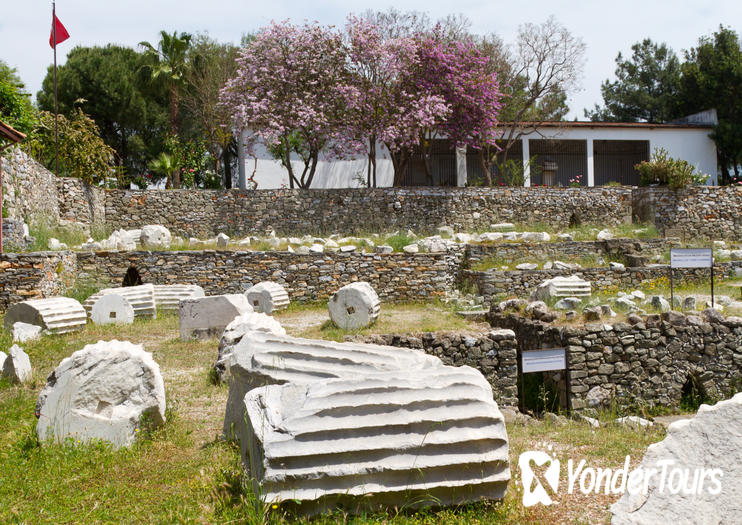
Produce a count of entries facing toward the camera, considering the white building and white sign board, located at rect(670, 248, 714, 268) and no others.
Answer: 2

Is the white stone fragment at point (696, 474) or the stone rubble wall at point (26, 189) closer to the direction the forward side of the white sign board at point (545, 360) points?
the white stone fragment

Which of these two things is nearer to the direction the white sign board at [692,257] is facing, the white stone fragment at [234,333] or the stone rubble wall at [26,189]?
the white stone fragment

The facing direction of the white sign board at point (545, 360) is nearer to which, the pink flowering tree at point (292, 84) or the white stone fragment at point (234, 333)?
the white stone fragment

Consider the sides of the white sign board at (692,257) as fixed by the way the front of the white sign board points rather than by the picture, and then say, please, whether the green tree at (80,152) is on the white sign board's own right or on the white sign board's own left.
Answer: on the white sign board's own right

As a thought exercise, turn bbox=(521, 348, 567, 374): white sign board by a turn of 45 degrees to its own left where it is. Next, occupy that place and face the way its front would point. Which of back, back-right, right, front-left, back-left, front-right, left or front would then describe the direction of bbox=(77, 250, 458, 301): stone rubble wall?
back

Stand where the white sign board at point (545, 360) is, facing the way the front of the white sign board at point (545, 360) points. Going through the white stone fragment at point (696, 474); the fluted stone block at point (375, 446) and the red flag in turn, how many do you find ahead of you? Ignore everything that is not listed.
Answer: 2
